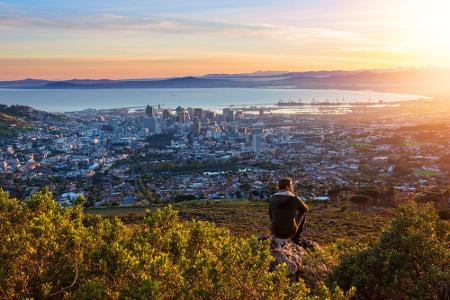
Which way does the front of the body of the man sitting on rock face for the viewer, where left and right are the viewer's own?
facing away from the viewer and to the right of the viewer
